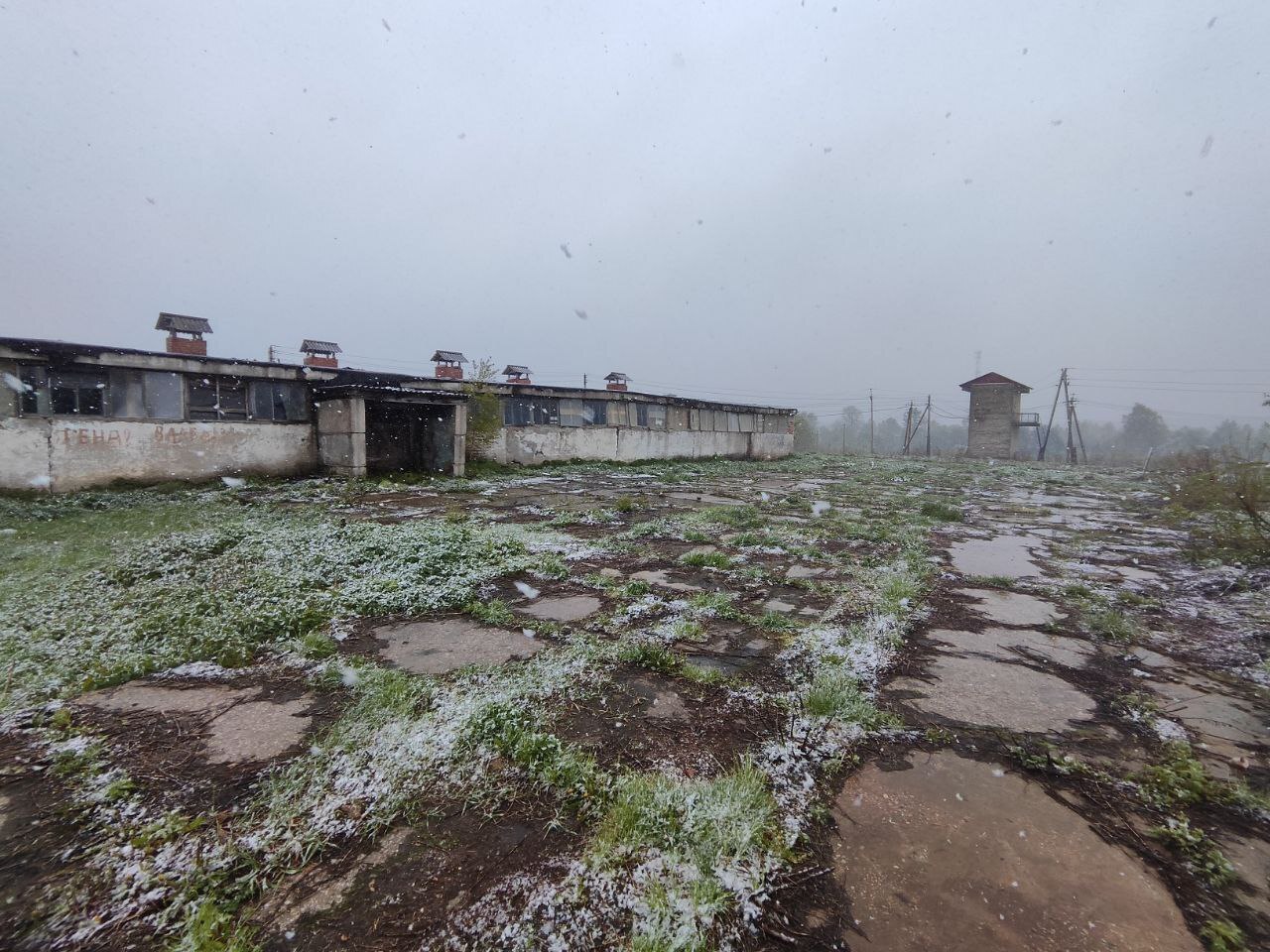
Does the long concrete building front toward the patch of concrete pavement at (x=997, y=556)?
yes

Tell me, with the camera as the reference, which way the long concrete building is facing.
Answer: facing the viewer and to the right of the viewer

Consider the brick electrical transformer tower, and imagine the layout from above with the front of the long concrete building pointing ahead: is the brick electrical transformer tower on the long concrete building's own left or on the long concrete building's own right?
on the long concrete building's own left

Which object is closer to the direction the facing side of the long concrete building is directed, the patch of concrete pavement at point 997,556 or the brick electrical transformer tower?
the patch of concrete pavement
